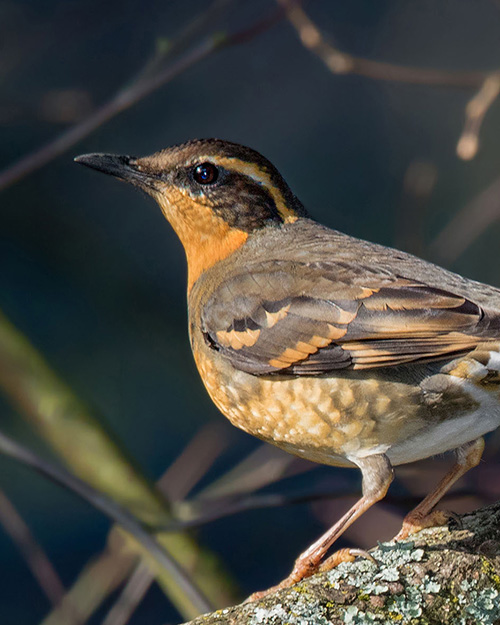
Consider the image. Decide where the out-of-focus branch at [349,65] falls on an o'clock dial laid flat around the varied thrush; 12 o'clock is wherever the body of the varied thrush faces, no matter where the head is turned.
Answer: The out-of-focus branch is roughly at 4 o'clock from the varied thrush.

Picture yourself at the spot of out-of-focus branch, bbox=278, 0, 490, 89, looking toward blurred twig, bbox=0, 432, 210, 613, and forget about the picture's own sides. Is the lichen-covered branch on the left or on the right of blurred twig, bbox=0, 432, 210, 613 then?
left

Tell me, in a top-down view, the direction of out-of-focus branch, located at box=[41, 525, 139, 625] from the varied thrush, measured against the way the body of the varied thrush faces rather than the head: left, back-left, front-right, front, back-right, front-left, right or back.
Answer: front-right

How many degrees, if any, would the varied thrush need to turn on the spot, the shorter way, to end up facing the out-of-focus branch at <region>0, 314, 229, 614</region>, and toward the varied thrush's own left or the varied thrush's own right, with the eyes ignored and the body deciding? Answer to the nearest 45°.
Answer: approximately 45° to the varied thrush's own right

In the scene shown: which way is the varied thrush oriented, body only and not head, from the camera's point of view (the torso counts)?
to the viewer's left

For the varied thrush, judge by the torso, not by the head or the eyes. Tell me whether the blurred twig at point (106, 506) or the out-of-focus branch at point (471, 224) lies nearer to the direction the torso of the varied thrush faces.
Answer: the blurred twig

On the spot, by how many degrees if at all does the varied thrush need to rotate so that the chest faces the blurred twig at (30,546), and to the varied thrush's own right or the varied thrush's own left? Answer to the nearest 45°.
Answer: approximately 45° to the varied thrush's own right

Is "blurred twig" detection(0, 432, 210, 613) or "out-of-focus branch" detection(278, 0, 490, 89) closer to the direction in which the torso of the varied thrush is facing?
the blurred twig
